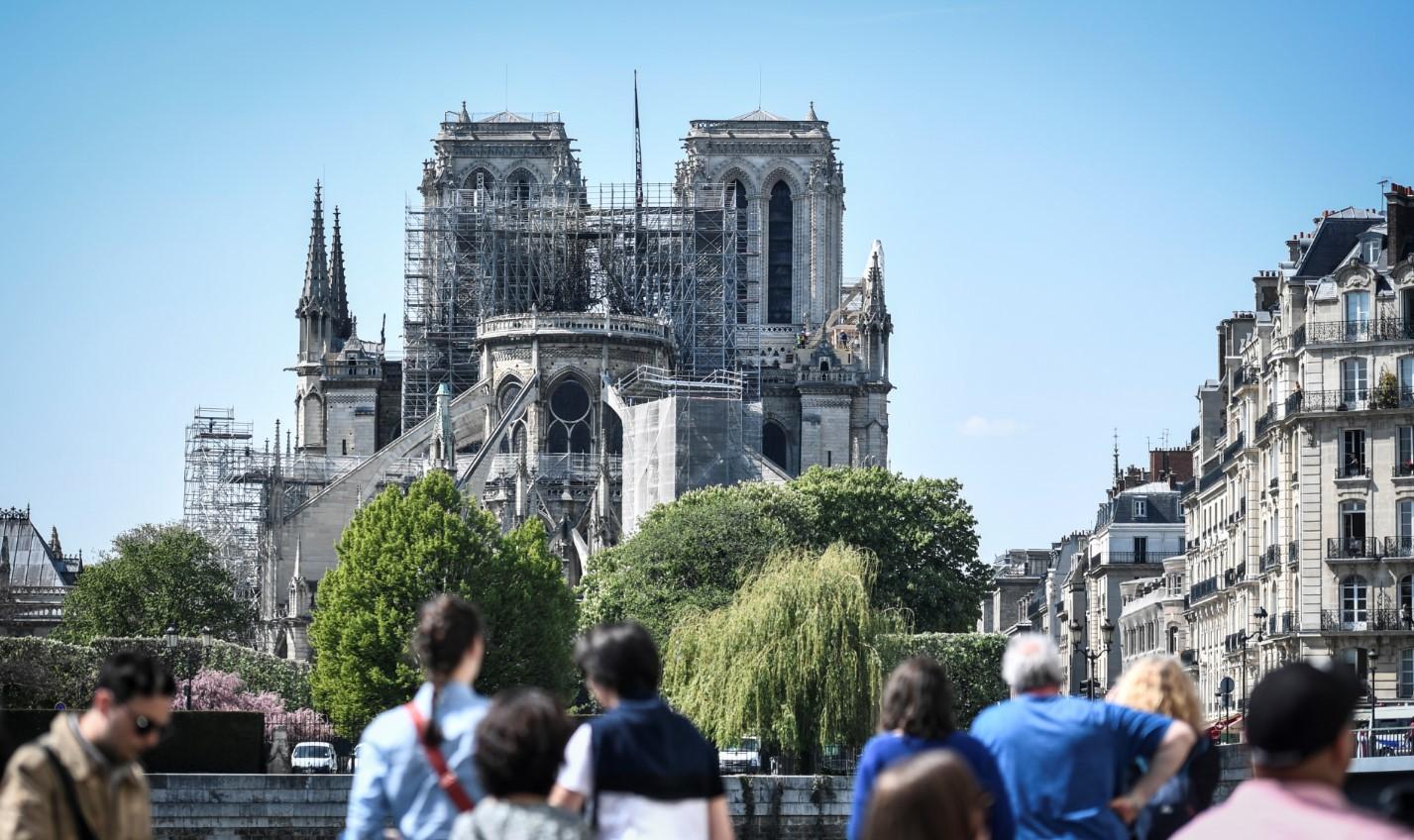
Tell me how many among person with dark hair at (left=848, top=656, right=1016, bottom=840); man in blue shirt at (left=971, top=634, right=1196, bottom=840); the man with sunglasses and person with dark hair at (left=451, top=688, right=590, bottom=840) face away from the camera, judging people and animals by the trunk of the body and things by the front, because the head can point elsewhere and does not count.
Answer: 3

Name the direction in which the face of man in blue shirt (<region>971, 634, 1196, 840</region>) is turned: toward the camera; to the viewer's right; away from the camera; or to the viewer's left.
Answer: away from the camera

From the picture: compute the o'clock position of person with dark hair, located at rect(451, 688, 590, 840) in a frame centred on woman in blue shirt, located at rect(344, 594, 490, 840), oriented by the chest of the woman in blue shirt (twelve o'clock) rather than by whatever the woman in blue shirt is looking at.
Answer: The person with dark hair is roughly at 4 o'clock from the woman in blue shirt.

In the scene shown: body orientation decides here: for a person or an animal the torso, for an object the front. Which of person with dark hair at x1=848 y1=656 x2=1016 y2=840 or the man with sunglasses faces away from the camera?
the person with dark hair

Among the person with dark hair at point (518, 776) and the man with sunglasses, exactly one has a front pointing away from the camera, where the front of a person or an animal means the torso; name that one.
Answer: the person with dark hair

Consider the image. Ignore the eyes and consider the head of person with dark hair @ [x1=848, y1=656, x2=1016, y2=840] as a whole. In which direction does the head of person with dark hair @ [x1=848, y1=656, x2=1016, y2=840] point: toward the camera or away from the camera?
away from the camera

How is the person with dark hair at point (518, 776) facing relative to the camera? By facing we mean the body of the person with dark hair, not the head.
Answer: away from the camera

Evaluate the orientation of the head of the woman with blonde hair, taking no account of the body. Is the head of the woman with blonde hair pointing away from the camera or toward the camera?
away from the camera

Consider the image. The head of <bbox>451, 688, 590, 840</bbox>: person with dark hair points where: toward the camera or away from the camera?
away from the camera

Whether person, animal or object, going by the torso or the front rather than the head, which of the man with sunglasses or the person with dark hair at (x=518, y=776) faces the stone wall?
the person with dark hair

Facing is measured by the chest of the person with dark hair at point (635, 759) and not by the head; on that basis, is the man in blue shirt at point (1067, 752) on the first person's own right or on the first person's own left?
on the first person's own right

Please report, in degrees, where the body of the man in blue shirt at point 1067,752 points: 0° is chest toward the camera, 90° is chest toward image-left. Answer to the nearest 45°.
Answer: approximately 180°

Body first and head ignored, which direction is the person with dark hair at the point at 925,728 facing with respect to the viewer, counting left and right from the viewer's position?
facing away from the viewer

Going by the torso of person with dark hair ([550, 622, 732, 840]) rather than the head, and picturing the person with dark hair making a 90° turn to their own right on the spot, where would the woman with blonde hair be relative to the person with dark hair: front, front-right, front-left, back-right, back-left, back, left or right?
front

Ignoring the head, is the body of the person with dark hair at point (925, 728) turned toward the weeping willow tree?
yes
